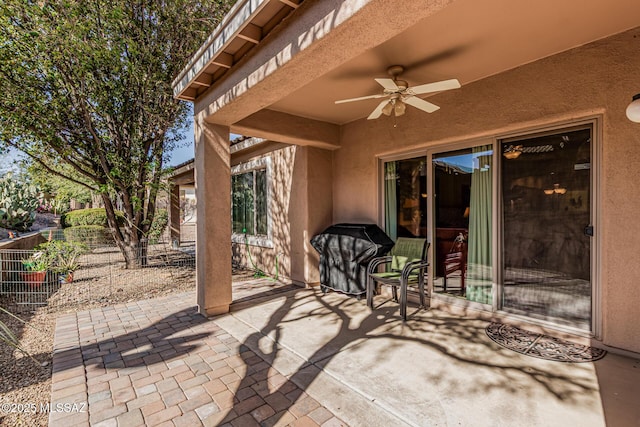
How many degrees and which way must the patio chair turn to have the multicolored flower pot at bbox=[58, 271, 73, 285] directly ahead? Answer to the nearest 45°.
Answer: approximately 45° to its right

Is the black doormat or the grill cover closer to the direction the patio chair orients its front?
the grill cover

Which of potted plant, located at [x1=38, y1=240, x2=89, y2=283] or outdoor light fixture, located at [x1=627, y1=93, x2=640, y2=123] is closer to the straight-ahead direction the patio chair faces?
the potted plant

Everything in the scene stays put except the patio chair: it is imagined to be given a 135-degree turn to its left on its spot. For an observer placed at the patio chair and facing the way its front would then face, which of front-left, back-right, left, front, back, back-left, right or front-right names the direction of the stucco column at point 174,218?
back-left

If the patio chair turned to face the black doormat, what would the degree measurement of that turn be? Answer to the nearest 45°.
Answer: approximately 90° to its left

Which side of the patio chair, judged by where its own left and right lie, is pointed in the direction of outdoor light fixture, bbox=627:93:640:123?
left

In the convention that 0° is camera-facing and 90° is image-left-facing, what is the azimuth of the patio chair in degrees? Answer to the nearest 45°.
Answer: approximately 45°

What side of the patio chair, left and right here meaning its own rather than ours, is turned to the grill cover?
right

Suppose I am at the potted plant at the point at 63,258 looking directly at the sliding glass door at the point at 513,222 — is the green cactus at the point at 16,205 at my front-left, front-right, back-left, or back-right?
back-left

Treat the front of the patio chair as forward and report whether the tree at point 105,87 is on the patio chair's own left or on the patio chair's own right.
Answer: on the patio chair's own right

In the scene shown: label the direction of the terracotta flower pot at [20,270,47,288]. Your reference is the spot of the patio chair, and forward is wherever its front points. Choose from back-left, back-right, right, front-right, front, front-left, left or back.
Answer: front-right
